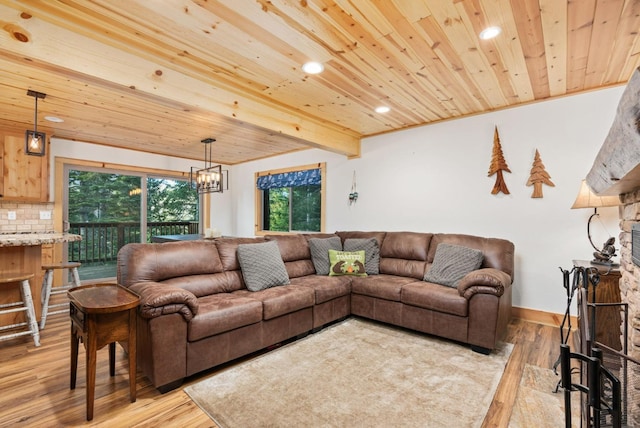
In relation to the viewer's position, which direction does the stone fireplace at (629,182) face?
facing to the left of the viewer

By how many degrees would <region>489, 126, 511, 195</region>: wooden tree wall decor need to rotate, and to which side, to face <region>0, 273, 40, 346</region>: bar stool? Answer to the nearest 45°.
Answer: approximately 45° to its right

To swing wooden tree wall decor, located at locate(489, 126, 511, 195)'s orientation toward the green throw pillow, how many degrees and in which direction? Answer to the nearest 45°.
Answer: approximately 45° to its right

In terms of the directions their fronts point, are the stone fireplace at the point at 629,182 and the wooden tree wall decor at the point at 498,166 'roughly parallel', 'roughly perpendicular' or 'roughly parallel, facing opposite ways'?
roughly perpendicular

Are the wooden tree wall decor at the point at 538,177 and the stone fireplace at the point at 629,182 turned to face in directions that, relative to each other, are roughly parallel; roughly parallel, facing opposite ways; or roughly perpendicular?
roughly perpendicular

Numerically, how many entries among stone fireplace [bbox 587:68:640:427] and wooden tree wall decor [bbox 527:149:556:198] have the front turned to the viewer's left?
1

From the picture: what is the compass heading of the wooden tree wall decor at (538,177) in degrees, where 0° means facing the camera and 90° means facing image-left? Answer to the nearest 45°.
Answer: approximately 0°

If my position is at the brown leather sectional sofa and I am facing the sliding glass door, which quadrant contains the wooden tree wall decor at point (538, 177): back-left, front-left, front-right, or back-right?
back-right

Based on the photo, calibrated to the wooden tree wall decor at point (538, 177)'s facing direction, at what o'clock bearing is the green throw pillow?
The green throw pillow is roughly at 2 o'clock from the wooden tree wall decor.

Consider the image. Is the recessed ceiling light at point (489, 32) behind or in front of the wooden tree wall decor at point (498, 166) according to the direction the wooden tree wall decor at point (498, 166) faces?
in front

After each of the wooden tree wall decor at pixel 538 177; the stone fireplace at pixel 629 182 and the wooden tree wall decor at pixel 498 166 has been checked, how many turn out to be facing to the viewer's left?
1

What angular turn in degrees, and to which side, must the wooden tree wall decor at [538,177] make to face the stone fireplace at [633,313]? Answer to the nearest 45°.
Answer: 0° — it already faces it

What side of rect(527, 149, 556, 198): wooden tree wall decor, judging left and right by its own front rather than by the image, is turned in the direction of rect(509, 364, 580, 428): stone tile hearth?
front

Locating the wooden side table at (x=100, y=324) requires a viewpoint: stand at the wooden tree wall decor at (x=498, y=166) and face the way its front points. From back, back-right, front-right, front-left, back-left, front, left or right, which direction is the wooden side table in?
front-right
